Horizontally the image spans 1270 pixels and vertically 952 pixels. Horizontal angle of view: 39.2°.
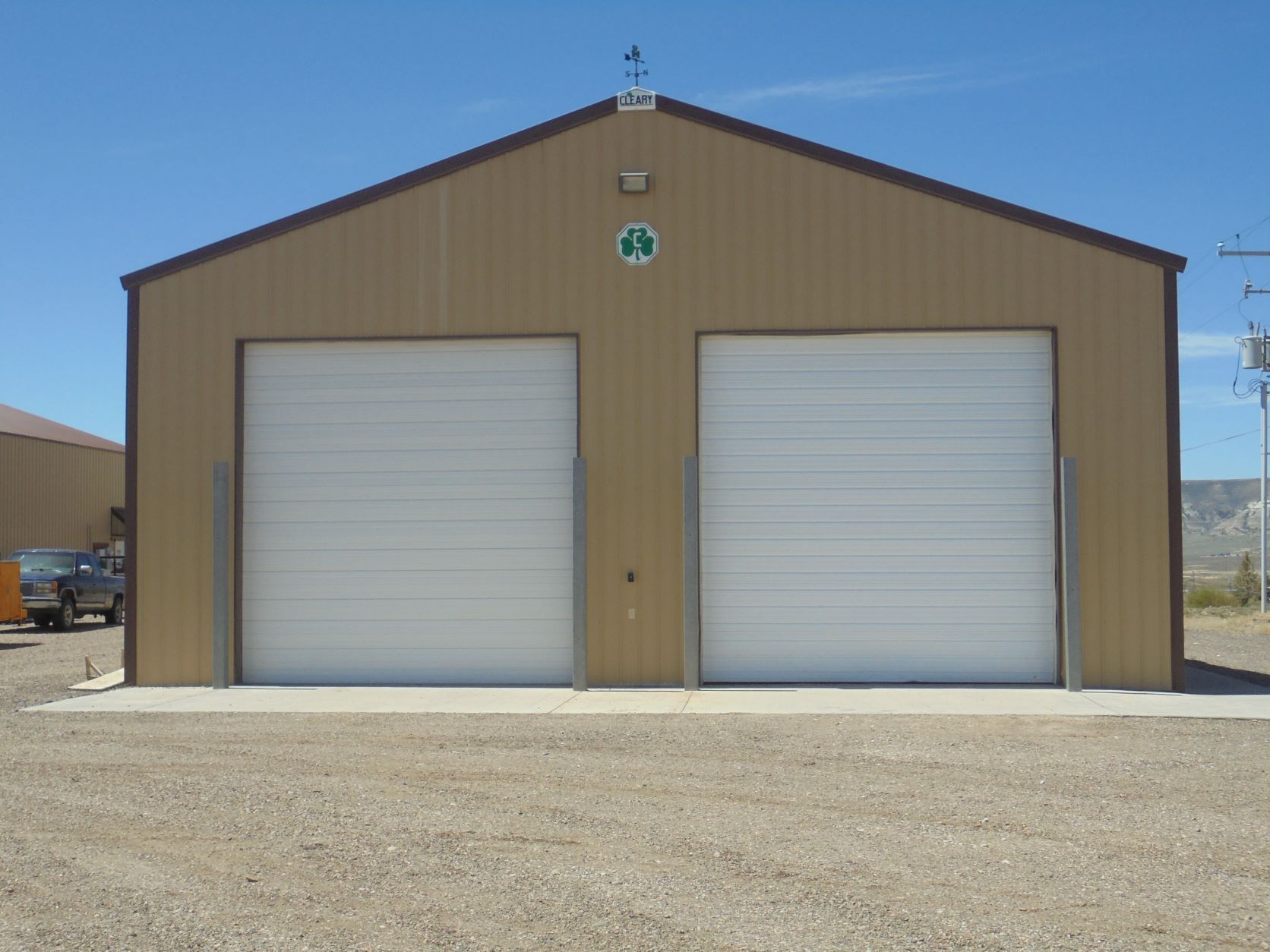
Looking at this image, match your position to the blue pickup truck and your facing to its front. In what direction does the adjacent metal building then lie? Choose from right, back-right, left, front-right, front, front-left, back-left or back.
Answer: back-right

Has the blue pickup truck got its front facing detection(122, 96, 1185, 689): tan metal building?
no

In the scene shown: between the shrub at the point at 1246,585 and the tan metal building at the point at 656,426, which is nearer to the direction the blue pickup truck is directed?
the tan metal building

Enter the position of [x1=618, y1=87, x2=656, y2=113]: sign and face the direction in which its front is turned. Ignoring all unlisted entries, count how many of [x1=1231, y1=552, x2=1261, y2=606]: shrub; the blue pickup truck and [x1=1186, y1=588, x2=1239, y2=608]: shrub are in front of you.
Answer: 0

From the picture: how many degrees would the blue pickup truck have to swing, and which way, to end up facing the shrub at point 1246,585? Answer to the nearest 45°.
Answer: approximately 135° to its left

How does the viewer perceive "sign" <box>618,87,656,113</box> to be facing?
facing the viewer

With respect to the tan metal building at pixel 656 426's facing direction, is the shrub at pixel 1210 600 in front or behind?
behind

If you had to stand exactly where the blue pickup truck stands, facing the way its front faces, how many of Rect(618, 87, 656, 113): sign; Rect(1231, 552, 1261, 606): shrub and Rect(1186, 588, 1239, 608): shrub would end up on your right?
0

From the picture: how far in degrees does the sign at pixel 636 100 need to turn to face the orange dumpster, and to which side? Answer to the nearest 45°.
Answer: approximately 135° to its right

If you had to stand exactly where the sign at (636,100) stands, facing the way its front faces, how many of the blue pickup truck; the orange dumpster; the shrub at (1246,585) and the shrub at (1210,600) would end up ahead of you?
0

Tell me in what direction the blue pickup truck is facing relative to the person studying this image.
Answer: facing the viewer and to the left of the viewer

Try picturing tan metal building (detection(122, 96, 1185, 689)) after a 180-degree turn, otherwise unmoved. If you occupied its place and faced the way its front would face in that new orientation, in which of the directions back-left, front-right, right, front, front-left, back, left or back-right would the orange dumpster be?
front-left

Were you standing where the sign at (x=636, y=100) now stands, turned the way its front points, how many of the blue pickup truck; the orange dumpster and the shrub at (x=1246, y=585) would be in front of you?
0

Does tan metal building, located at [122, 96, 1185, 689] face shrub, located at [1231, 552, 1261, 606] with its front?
no

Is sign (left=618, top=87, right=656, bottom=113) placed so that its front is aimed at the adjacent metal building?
no

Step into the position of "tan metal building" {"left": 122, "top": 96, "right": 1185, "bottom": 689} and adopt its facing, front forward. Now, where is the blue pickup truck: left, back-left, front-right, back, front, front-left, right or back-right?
back-right
